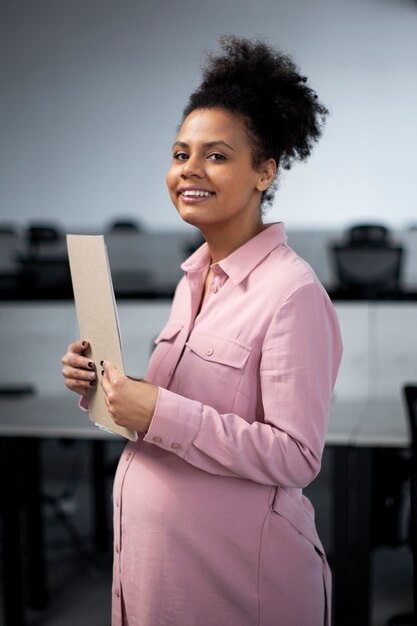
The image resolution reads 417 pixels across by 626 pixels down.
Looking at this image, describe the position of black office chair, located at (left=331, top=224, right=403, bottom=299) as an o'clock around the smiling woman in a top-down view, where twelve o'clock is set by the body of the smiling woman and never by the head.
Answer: The black office chair is roughly at 5 o'clock from the smiling woman.

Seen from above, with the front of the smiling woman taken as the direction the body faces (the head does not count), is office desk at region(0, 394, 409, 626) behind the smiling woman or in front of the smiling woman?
behind

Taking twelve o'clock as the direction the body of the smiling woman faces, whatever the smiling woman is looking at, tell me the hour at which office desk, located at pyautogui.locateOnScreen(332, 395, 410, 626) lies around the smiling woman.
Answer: The office desk is roughly at 5 o'clock from the smiling woman.

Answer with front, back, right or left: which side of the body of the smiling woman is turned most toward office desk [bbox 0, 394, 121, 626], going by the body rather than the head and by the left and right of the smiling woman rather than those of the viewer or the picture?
right

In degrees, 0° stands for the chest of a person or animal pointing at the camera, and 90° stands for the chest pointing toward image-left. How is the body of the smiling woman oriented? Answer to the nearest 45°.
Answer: approximately 45°
